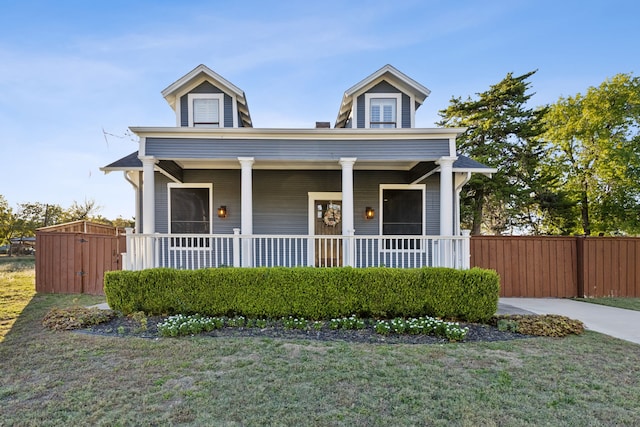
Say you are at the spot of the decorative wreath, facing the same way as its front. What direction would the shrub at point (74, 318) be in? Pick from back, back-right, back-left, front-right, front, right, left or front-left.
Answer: front-right

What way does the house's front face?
toward the camera

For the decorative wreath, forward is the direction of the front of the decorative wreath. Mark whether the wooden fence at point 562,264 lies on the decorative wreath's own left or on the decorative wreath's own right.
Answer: on the decorative wreath's own left

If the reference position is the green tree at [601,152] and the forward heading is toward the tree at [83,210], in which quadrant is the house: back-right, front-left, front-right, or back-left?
front-left

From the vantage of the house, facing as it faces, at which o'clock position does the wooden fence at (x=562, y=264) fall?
The wooden fence is roughly at 9 o'clock from the house.

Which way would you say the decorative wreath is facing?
toward the camera

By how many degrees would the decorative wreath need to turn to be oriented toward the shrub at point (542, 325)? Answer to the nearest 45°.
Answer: approximately 45° to its left

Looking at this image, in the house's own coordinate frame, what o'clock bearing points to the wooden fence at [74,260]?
The wooden fence is roughly at 3 o'clock from the house.

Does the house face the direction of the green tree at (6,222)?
no

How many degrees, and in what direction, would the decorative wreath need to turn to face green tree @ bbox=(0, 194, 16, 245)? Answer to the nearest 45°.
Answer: approximately 135° to its right

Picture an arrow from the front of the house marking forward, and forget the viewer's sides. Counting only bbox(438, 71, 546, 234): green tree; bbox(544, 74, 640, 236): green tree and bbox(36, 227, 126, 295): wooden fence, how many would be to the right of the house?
1

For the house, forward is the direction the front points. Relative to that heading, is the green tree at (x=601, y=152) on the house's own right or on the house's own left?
on the house's own left

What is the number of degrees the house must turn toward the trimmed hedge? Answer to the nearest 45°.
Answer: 0° — it already faces it

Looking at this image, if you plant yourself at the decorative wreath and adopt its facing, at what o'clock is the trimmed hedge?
The trimmed hedge is roughly at 12 o'clock from the decorative wreath.

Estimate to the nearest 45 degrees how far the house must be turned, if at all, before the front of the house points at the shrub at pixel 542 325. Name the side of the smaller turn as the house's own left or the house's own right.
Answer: approximately 45° to the house's own left

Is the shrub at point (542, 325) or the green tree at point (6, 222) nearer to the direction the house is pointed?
the shrub

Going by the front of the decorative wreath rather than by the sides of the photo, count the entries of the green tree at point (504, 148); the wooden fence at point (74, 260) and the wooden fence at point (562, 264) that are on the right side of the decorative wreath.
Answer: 1
